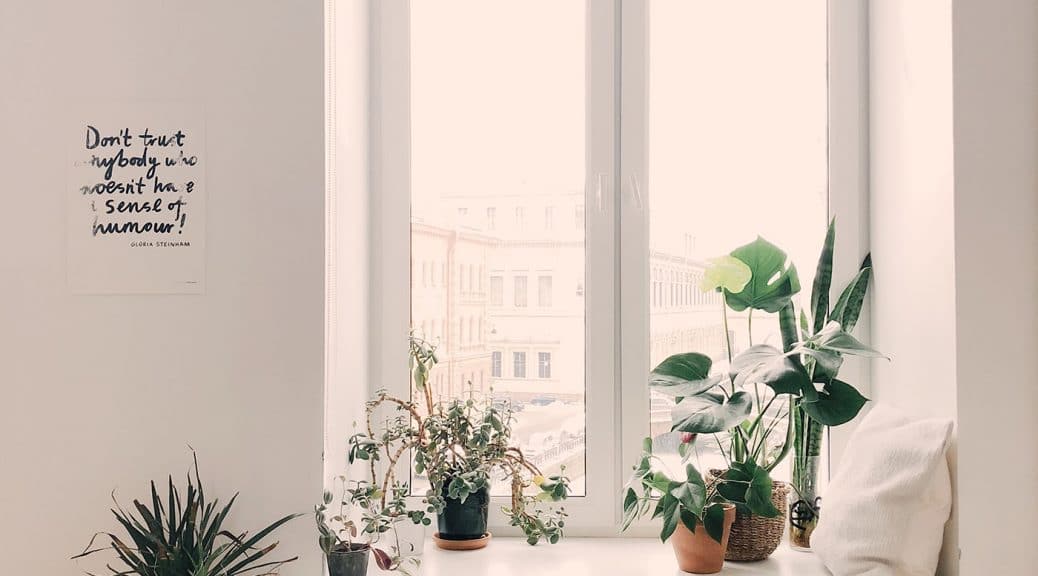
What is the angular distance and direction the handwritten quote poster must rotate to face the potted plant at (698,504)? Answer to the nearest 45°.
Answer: approximately 90° to its left

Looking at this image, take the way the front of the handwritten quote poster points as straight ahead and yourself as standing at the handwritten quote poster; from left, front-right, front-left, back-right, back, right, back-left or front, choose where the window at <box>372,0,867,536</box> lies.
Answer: left

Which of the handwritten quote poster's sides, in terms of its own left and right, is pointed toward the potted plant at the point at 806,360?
left

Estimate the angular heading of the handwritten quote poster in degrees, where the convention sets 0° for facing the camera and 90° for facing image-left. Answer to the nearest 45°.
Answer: approximately 0°

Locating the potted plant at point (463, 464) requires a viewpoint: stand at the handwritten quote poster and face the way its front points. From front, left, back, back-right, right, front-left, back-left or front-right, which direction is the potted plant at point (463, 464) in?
left

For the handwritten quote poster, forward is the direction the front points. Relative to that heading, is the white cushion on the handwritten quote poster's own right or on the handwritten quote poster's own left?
on the handwritten quote poster's own left

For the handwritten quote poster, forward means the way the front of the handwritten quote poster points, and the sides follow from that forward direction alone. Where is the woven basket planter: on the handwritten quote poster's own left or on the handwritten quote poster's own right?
on the handwritten quote poster's own left
